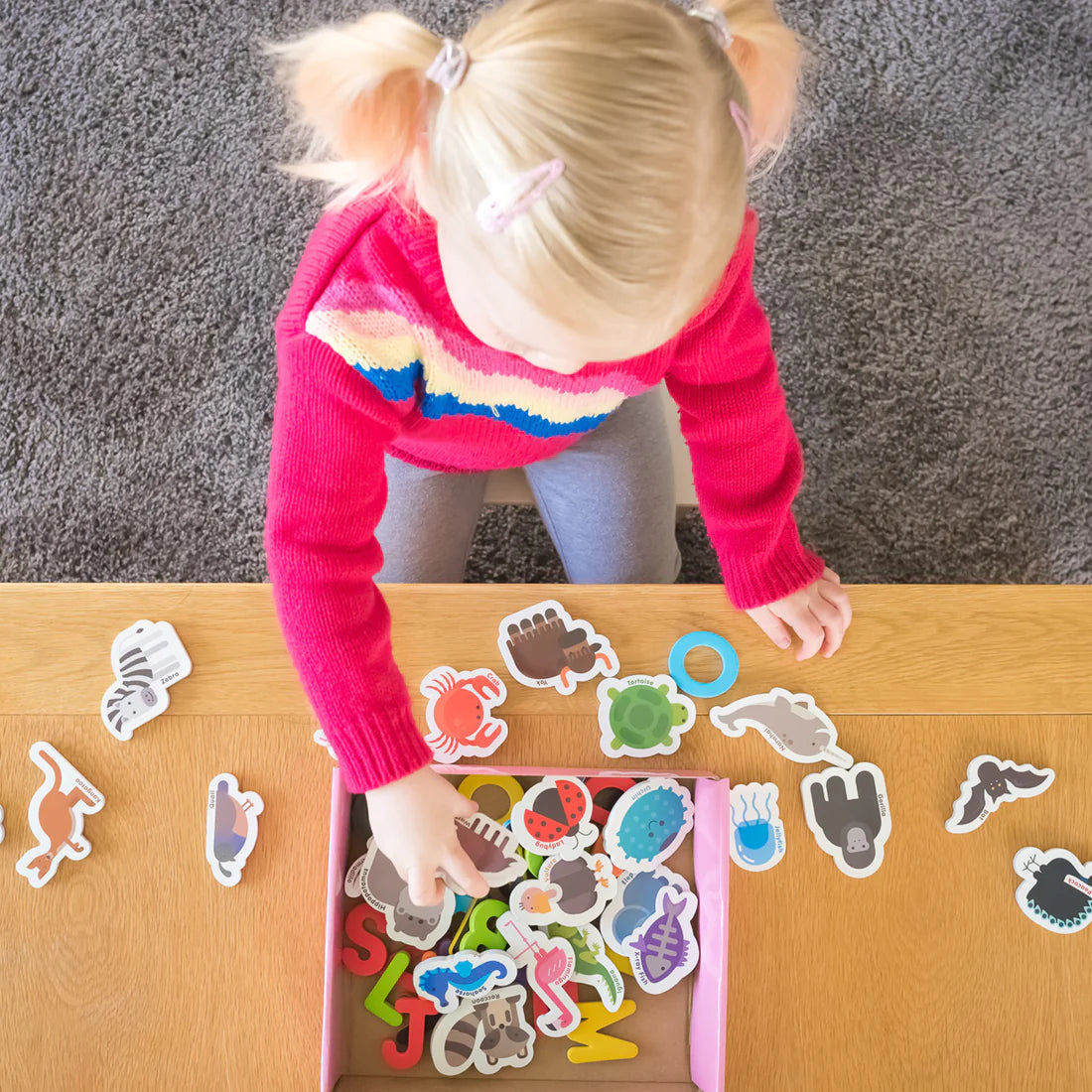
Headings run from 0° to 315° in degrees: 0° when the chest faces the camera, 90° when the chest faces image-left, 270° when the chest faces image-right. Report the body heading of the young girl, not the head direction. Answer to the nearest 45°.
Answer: approximately 0°

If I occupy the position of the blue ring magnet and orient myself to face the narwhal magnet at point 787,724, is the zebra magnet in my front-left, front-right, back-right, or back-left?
back-right
